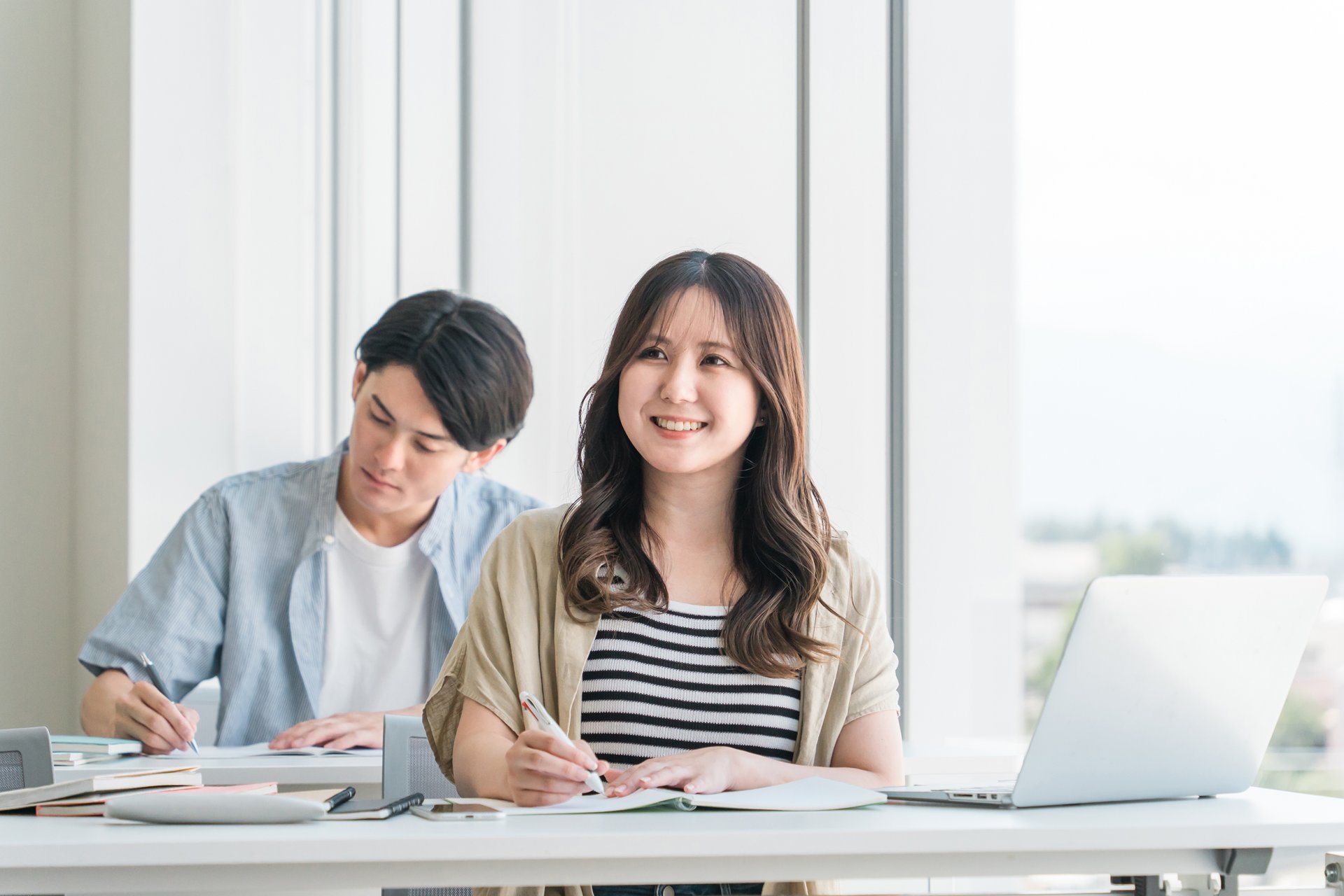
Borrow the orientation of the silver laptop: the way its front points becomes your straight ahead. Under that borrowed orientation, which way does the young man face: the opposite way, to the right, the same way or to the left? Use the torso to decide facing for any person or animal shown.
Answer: the opposite way

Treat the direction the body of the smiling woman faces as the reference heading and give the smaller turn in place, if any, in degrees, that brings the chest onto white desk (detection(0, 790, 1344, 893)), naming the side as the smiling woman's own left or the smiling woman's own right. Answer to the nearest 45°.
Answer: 0° — they already face it

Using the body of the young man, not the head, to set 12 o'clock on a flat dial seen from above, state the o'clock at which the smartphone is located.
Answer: The smartphone is roughly at 12 o'clock from the young man.

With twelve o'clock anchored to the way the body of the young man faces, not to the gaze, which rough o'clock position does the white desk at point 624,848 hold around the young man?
The white desk is roughly at 12 o'clock from the young man.

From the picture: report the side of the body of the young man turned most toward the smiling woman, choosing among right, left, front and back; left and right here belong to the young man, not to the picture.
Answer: front

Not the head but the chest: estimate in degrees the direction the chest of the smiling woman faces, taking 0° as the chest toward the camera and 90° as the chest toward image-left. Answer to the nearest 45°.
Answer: approximately 0°

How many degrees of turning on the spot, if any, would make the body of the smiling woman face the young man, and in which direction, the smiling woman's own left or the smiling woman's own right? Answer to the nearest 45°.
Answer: approximately 135° to the smiling woman's own right

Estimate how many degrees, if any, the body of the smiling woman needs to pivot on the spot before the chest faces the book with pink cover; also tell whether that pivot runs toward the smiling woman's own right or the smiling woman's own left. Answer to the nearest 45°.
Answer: approximately 45° to the smiling woman's own right

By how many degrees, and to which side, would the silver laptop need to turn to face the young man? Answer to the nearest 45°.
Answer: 0° — it already faces them

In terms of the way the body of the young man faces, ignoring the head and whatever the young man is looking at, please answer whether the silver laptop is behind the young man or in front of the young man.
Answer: in front

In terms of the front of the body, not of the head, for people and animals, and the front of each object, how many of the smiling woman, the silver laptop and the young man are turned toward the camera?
2

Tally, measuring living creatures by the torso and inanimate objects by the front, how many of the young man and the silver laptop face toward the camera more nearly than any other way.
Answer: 1
